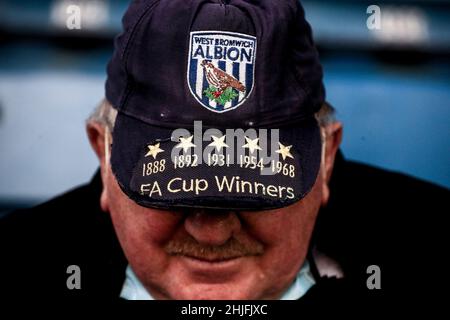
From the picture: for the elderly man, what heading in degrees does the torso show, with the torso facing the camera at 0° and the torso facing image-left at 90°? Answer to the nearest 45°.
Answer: approximately 0°
